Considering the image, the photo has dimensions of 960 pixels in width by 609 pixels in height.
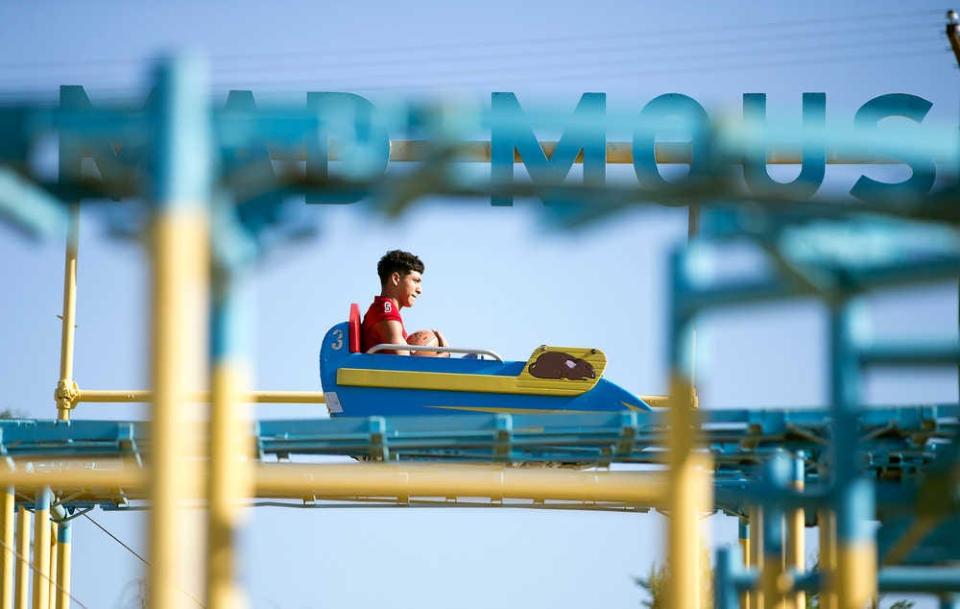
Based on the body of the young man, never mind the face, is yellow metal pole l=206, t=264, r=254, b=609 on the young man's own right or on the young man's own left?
on the young man's own right

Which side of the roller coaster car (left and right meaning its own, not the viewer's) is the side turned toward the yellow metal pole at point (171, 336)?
right

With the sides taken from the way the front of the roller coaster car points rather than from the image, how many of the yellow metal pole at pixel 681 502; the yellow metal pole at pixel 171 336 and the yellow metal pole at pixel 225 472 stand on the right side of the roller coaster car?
3

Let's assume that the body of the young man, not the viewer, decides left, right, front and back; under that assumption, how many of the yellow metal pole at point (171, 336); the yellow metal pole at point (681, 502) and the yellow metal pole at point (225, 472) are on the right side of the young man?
3

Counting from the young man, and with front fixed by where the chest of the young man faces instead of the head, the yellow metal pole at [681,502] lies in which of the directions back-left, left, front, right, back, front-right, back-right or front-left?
right

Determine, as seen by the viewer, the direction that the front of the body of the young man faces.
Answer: to the viewer's right

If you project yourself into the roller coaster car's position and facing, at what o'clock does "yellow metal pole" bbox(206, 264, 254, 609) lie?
The yellow metal pole is roughly at 3 o'clock from the roller coaster car.

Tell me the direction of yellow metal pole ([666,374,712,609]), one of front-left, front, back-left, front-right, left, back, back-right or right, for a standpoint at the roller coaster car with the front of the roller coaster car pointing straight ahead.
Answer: right

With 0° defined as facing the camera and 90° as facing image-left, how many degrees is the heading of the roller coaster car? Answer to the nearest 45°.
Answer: approximately 270°

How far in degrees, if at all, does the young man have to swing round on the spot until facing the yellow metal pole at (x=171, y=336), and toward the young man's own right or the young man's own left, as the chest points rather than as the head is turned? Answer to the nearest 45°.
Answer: approximately 90° to the young man's own right
